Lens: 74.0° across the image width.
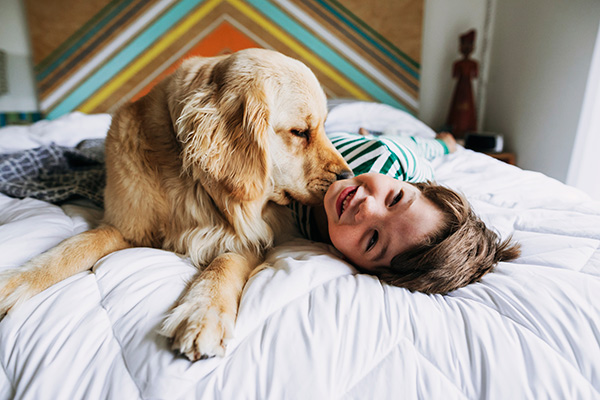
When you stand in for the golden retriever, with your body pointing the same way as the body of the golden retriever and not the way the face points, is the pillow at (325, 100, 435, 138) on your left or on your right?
on your left

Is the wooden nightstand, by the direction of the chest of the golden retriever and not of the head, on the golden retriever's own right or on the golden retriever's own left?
on the golden retriever's own left

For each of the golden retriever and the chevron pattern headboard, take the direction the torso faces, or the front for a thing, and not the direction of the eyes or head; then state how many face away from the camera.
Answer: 0

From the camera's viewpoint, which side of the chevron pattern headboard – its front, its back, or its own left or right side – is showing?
front

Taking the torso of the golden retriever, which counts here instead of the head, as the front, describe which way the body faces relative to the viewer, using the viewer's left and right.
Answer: facing the viewer and to the right of the viewer

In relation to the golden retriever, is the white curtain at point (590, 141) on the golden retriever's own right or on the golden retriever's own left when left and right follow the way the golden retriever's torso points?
on the golden retriever's own left

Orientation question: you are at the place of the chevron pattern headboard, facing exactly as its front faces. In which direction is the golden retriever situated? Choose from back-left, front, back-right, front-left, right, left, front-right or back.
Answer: front

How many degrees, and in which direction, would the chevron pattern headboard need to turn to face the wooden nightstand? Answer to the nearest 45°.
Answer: approximately 45° to its left
